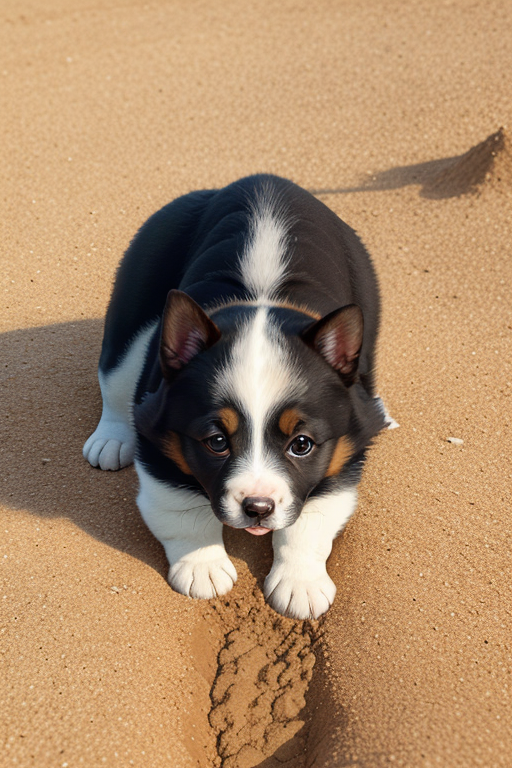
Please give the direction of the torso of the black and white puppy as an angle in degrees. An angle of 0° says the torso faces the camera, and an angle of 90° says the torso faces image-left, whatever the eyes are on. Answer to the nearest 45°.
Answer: approximately 0°
